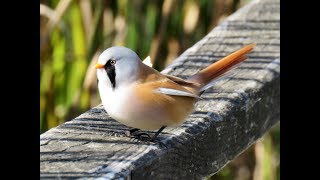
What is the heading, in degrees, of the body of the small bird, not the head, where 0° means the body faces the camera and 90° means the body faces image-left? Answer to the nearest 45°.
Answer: approximately 90°
